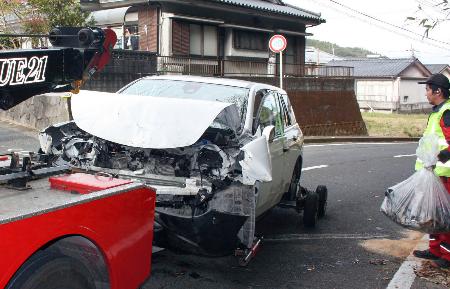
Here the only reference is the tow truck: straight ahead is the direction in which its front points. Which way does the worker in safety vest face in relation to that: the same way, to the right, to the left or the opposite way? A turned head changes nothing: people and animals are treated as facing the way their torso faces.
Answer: to the right

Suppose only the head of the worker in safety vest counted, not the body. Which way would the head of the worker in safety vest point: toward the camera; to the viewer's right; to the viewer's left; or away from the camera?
to the viewer's left

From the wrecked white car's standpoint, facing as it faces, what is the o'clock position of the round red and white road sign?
The round red and white road sign is roughly at 5 o'clock from the wrecked white car.

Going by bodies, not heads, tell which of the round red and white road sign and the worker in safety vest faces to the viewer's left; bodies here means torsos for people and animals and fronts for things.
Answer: the worker in safety vest

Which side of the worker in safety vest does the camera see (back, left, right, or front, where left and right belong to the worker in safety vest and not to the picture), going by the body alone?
left

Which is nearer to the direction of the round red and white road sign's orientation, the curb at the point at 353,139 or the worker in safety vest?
the worker in safety vest

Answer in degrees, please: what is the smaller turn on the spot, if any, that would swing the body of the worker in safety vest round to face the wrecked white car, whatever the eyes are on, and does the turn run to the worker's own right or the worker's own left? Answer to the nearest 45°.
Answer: approximately 45° to the worker's own left

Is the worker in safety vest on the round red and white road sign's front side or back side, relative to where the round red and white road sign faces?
on the front side

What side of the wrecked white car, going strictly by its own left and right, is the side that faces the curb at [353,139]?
back

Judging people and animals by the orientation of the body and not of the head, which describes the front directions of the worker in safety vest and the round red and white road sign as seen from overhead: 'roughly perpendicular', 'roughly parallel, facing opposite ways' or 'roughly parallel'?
roughly perpendicular

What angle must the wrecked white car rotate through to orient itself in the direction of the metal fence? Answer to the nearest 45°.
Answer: approximately 135° to its right

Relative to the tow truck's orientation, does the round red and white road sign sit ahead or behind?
behind

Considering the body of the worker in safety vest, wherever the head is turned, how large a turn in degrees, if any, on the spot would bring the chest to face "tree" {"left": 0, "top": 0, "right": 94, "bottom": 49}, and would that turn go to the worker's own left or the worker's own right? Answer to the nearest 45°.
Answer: approximately 45° to the worker's own right

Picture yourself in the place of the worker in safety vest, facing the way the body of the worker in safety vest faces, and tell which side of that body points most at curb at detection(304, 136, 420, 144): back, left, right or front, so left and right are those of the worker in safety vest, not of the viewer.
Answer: right

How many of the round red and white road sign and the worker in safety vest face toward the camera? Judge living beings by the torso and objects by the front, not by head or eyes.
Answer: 1
